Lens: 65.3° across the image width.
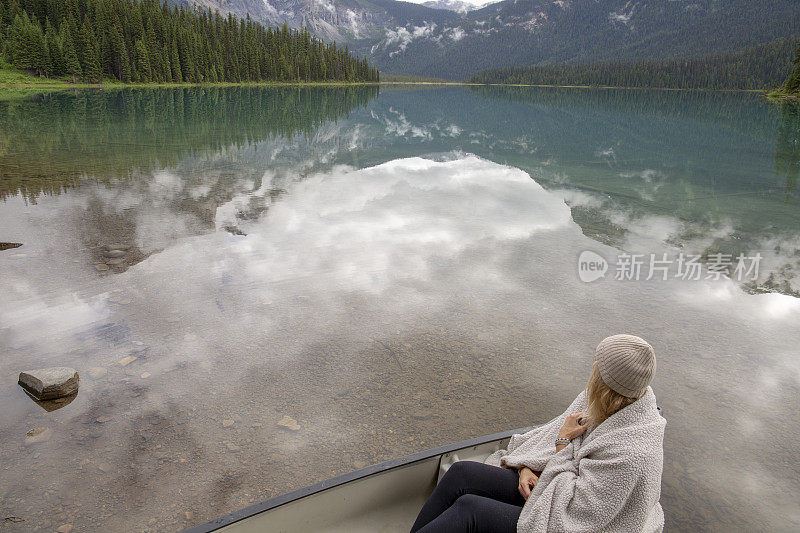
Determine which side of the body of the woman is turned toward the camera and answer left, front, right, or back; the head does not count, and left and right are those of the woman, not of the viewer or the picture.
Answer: left

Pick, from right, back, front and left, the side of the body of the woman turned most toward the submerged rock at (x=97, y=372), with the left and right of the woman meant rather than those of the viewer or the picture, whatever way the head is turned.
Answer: front

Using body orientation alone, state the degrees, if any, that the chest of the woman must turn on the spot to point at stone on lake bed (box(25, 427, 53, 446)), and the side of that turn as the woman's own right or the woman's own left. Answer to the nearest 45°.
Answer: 0° — they already face it

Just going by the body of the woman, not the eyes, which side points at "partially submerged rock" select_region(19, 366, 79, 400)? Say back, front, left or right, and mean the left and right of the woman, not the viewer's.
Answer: front
